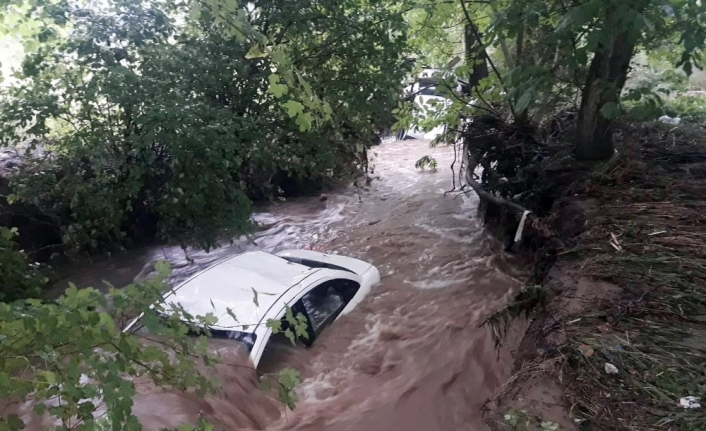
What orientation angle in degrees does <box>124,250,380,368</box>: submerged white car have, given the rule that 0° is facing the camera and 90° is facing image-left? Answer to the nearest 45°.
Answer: approximately 45°

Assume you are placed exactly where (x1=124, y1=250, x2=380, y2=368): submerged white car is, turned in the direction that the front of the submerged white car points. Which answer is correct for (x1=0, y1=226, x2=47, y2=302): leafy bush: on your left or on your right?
on your right
